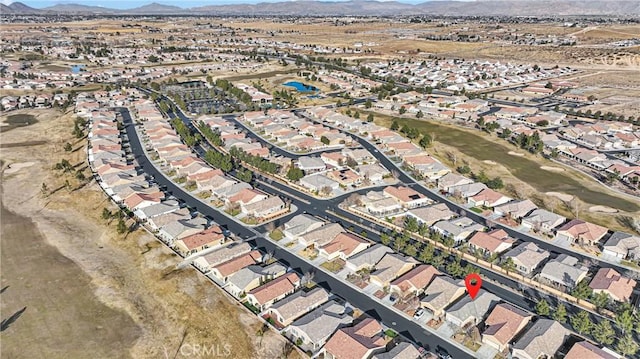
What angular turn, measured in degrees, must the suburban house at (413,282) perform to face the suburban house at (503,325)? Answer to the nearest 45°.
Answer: approximately 90° to its left

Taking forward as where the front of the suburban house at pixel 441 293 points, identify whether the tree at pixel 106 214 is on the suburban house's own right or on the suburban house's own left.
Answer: on the suburban house's own right

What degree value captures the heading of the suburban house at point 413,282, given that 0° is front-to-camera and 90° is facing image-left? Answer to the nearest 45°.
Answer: approximately 45°

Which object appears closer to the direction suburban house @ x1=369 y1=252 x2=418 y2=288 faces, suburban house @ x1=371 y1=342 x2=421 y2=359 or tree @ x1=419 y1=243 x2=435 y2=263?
the suburban house

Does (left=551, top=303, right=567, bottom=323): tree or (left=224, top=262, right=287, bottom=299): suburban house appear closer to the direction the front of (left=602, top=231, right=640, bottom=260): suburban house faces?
the tree

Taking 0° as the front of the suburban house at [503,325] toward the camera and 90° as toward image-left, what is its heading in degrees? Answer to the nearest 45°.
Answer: approximately 45°
